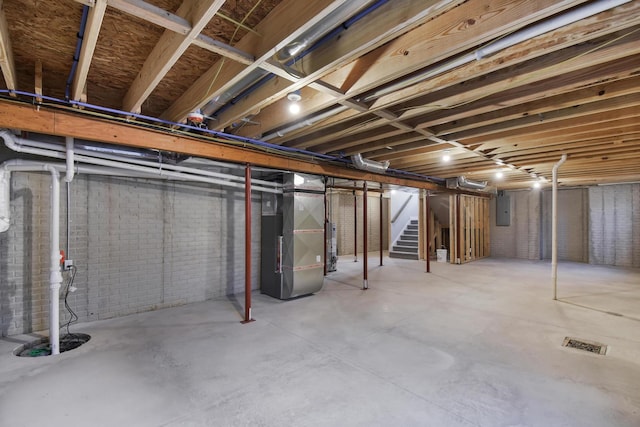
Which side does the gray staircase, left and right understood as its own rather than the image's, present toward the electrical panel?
left

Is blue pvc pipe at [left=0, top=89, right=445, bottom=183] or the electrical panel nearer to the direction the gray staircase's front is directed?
the blue pvc pipe

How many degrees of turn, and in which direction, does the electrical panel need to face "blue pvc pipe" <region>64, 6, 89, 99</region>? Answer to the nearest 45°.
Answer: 0° — it already faces it

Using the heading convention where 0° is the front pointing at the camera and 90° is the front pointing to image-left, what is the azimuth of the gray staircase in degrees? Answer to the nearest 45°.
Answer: approximately 0°

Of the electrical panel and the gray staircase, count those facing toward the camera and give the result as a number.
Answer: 2

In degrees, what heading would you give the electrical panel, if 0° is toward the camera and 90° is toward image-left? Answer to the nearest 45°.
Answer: approximately 0°
